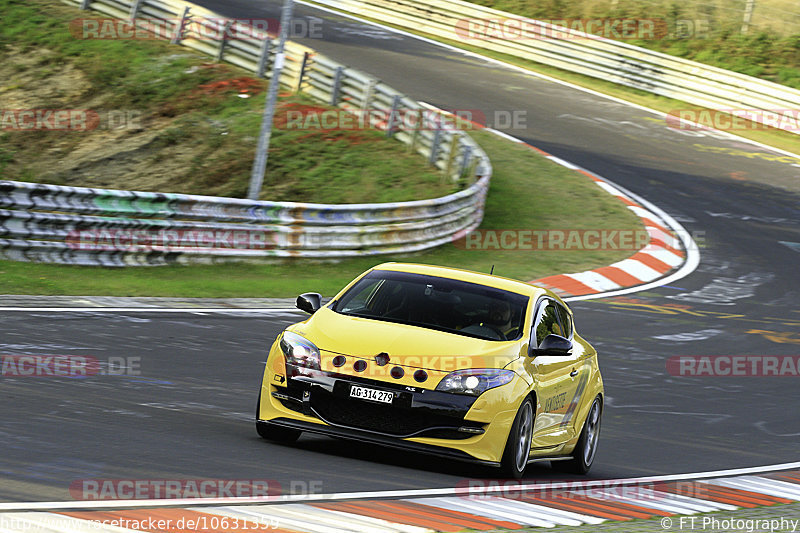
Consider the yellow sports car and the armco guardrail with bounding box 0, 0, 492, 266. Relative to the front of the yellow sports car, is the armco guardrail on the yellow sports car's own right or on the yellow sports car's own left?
on the yellow sports car's own right

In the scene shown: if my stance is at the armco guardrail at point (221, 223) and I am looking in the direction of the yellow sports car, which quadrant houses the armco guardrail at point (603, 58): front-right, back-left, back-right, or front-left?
back-left

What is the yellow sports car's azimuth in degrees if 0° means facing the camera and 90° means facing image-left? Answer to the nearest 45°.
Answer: approximately 45°

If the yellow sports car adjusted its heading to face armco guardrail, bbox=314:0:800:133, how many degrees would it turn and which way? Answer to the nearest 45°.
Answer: approximately 135° to its right
